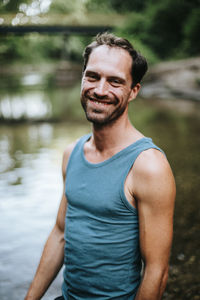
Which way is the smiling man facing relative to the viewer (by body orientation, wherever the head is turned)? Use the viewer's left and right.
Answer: facing the viewer and to the left of the viewer

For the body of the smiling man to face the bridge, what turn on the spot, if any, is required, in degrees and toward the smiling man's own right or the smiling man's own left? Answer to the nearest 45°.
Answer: approximately 135° to the smiling man's own right
